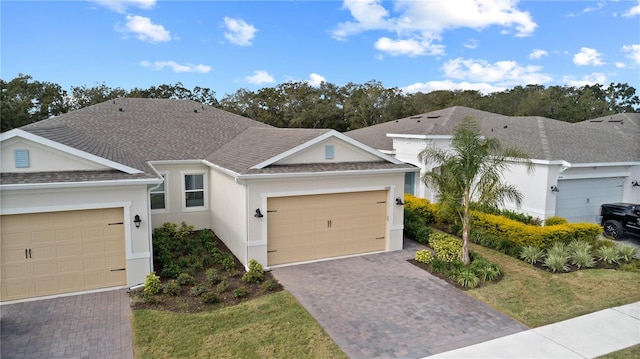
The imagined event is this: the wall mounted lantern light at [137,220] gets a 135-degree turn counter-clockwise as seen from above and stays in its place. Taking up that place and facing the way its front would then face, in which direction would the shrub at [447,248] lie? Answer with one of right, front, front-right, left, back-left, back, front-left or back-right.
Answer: front-right

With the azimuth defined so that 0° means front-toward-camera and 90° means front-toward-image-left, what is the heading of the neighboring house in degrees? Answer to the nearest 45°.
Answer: approximately 315°

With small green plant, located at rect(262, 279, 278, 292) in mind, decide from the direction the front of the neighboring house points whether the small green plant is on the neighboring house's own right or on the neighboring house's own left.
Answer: on the neighboring house's own right

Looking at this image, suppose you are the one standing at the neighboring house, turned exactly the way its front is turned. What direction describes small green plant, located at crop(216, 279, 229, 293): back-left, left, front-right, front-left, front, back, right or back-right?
right

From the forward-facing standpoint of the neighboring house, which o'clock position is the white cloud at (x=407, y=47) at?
The white cloud is roughly at 6 o'clock from the neighboring house.

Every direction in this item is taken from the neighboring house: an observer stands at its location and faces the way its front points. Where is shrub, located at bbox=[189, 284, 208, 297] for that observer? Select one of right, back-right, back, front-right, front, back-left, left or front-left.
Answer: right

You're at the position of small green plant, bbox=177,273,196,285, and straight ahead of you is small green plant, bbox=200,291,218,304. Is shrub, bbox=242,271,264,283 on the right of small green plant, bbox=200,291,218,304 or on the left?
left

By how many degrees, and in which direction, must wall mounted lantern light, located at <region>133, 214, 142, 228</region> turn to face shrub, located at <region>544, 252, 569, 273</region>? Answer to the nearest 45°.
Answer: approximately 90° to its left

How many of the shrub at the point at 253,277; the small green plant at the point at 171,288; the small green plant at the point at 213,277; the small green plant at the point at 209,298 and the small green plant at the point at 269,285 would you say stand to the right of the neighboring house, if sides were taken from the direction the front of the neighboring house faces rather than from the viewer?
5

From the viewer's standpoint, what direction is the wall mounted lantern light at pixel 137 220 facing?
toward the camera

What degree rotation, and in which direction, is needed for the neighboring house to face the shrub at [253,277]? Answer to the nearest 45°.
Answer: approximately 90° to its right

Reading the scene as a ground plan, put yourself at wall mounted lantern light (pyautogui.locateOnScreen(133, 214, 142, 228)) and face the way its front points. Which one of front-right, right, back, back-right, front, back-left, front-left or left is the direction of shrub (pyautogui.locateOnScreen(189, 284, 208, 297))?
front-left

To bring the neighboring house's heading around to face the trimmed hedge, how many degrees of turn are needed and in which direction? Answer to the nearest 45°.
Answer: approximately 45° to its right

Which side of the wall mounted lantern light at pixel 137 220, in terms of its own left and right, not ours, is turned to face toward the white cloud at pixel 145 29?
back

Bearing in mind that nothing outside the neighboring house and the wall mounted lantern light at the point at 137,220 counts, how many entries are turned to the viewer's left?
0

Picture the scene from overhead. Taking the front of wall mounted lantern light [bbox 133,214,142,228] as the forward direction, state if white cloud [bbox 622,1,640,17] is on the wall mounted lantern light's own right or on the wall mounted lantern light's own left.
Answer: on the wall mounted lantern light's own left

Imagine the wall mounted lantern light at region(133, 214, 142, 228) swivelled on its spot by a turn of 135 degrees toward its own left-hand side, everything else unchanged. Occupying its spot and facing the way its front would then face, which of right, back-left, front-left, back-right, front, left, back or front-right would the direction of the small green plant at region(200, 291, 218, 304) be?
right
